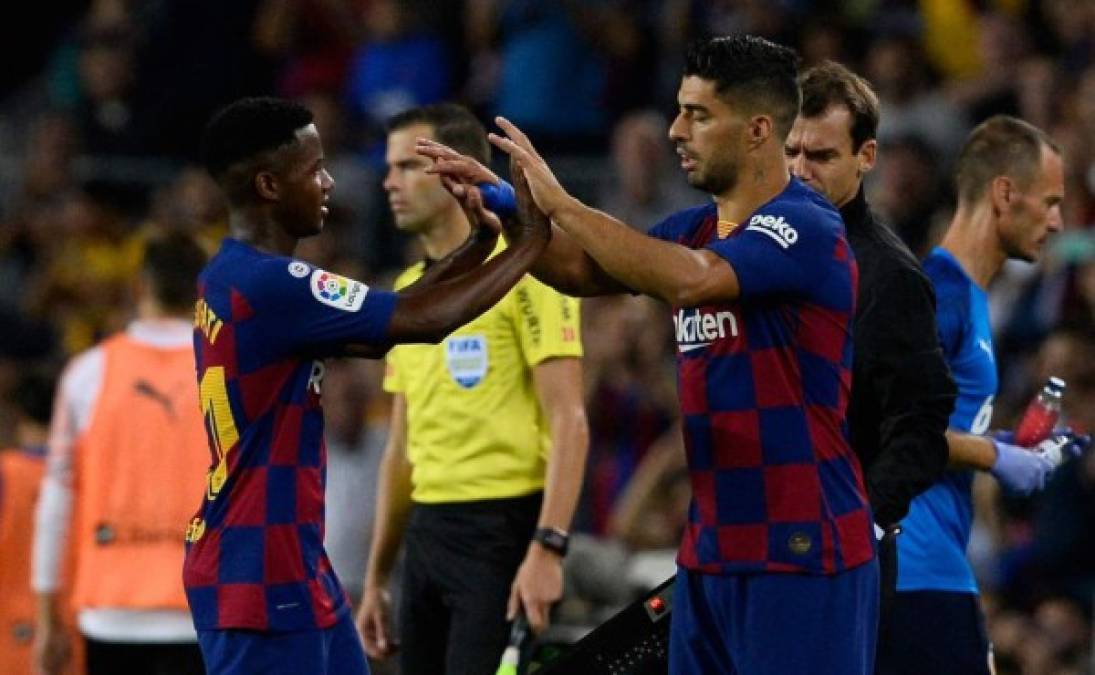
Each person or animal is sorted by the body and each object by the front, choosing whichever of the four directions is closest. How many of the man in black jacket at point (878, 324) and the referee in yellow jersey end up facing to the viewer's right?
0

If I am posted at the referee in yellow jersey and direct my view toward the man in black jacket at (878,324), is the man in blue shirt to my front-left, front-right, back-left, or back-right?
front-left

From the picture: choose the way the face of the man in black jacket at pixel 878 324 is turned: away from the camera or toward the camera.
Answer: toward the camera

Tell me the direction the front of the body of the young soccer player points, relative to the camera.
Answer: to the viewer's right

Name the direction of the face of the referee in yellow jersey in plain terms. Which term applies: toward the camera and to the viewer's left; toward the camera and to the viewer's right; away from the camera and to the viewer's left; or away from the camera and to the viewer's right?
toward the camera and to the viewer's left

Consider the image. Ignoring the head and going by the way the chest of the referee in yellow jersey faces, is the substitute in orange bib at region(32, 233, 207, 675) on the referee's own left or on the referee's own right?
on the referee's own right

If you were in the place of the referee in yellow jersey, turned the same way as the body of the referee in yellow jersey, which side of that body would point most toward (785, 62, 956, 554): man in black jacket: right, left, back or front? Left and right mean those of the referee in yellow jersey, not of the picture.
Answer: left

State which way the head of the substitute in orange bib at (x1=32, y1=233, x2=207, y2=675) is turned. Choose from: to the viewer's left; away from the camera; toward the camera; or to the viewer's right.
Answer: away from the camera
